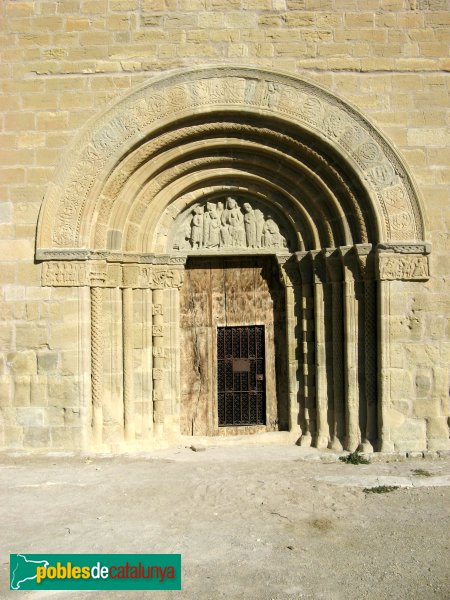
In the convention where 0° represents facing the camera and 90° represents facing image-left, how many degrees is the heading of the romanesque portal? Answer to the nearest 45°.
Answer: approximately 0°
